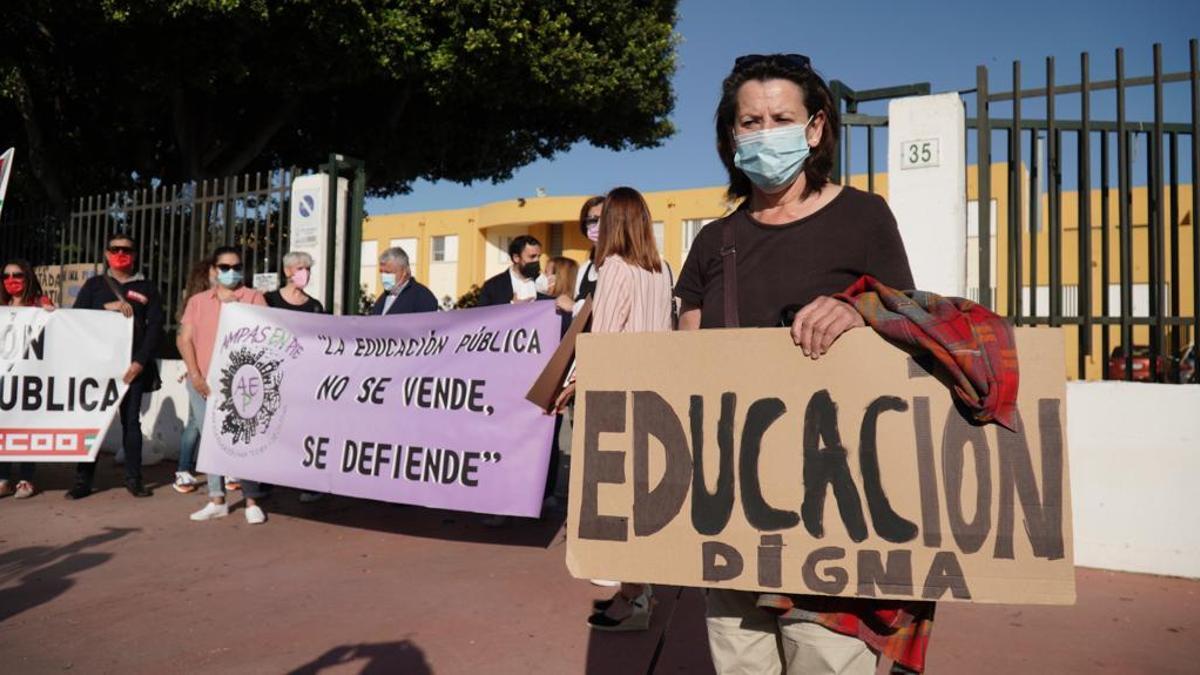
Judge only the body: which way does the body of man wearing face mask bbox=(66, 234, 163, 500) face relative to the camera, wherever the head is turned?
toward the camera

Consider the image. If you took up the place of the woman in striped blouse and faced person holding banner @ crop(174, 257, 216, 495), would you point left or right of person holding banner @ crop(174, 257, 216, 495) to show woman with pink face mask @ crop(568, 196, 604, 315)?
right

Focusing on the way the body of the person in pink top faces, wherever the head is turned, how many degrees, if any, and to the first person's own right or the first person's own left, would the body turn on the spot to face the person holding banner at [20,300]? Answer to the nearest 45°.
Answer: approximately 135° to the first person's own right

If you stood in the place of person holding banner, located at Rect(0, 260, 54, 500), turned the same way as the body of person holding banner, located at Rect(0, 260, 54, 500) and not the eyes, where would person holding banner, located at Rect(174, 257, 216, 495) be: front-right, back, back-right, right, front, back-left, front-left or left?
front-left

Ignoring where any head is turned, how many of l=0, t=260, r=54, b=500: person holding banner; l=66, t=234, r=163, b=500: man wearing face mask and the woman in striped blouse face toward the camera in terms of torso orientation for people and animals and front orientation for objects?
2

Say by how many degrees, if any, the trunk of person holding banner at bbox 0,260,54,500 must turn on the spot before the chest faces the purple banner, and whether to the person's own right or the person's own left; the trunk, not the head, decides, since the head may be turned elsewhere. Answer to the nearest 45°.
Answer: approximately 45° to the person's own left

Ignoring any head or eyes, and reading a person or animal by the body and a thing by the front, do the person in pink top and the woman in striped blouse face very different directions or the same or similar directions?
very different directions

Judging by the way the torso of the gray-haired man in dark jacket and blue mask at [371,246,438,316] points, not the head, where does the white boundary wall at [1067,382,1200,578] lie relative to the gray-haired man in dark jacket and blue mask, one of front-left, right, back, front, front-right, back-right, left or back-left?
left

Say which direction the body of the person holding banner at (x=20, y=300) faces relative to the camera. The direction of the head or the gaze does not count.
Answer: toward the camera

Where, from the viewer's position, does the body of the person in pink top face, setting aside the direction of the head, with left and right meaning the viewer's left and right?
facing the viewer

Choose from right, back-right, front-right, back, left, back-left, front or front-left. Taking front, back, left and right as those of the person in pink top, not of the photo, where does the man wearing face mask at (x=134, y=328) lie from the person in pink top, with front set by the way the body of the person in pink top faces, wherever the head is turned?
back-right
